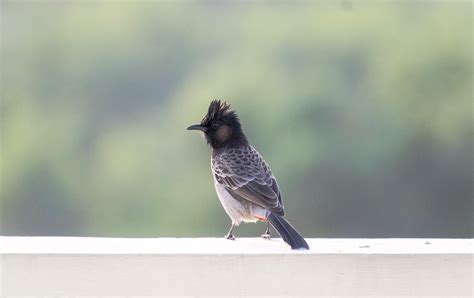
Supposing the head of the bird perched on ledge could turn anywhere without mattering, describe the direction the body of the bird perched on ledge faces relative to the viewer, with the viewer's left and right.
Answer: facing away from the viewer and to the left of the viewer
